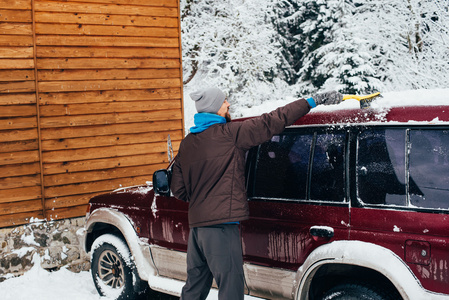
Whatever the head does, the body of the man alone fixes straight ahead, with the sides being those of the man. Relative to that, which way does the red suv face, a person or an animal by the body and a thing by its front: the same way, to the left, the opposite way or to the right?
to the left

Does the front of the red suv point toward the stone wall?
yes

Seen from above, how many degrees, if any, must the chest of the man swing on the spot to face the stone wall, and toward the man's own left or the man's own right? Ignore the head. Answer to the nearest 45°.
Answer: approximately 90° to the man's own left

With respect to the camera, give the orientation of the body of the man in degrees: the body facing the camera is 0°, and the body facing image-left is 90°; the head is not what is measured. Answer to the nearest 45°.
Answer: approximately 225°

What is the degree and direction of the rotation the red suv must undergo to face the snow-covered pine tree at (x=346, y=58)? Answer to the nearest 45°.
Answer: approximately 45° to its right

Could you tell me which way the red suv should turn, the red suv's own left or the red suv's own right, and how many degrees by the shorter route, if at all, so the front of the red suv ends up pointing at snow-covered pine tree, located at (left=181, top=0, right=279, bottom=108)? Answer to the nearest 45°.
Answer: approximately 45° to the red suv's own right

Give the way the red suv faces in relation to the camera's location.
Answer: facing away from the viewer and to the left of the viewer

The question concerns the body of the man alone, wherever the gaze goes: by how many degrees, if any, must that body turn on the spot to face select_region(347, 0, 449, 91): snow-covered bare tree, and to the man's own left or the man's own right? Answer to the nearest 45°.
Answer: approximately 45° to the man's own left

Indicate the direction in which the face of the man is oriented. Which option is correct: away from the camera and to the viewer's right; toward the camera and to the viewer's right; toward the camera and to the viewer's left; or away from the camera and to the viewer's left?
away from the camera and to the viewer's right
